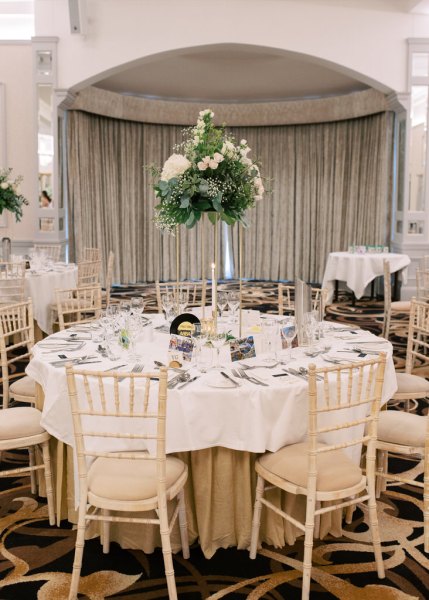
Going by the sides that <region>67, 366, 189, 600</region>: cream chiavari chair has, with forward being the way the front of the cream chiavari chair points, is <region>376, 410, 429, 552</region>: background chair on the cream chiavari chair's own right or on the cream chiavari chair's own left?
on the cream chiavari chair's own right

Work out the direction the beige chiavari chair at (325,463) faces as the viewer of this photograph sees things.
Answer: facing away from the viewer and to the left of the viewer

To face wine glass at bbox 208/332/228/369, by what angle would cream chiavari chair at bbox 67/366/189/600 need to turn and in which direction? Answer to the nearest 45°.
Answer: approximately 45° to its right

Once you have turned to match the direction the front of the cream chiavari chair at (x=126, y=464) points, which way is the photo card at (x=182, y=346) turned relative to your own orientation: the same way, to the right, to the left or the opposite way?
the opposite way

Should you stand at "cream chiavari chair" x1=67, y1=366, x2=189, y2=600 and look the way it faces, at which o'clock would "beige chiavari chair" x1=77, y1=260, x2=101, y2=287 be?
"beige chiavari chair" x1=77, y1=260, x2=101, y2=287 is roughly at 12 o'clock from "cream chiavari chair" x1=67, y1=366, x2=189, y2=600.

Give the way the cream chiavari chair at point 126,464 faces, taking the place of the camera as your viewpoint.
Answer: facing away from the viewer

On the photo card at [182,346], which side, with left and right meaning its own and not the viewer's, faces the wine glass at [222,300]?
back
